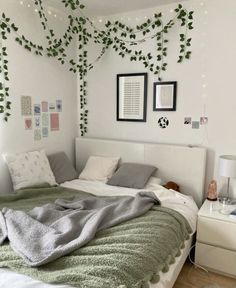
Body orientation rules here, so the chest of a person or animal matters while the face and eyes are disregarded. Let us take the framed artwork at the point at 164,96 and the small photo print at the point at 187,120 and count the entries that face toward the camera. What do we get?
2

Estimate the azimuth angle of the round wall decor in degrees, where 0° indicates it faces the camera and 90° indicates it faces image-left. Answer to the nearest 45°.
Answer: approximately 0°

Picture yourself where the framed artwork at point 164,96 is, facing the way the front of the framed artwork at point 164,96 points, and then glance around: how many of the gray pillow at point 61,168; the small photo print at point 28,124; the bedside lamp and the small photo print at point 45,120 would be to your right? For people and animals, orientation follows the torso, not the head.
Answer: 3

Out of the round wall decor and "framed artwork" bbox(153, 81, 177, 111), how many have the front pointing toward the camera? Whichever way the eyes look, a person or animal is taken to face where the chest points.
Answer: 2

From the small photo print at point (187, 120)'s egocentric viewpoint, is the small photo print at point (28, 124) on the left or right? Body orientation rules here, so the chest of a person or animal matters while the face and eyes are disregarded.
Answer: on its right

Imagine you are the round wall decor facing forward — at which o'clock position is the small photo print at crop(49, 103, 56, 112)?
The small photo print is roughly at 3 o'clock from the round wall decor.

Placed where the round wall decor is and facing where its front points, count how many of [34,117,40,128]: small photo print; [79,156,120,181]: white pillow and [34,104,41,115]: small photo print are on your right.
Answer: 3
